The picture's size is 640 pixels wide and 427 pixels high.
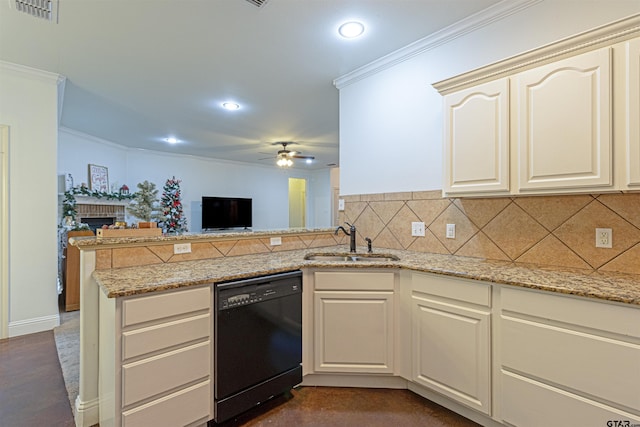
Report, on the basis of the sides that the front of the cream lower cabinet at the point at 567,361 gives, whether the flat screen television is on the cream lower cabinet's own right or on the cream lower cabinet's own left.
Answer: on the cream lower cabinet's own right

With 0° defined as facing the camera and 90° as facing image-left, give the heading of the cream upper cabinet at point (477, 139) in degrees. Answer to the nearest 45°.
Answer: approximately 45°

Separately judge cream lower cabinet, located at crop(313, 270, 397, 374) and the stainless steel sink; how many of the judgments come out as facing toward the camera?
2

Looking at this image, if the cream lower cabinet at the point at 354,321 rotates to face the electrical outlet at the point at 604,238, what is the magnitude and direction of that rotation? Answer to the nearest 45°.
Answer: approximately 90° to its left

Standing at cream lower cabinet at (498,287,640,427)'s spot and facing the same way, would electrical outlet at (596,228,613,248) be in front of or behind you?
behind

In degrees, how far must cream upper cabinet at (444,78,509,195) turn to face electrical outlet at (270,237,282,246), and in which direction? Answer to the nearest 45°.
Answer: approximately 45° to its right

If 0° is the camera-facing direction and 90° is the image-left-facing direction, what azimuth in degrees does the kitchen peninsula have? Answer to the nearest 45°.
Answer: approximately 0°

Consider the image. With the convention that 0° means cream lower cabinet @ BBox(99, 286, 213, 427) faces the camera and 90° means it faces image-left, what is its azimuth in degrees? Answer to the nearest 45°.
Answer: approximately 315°

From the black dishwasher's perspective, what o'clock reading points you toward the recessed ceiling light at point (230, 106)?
The recessed ceiling light is roughly at 7 o'clock from the black dishwasher.
